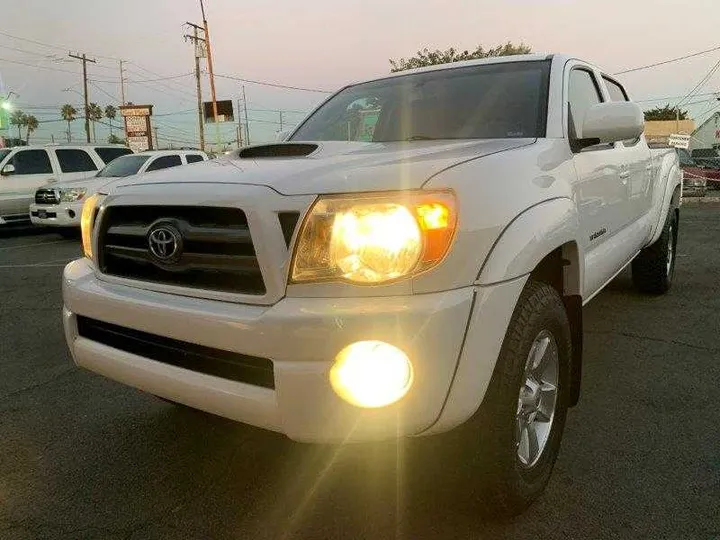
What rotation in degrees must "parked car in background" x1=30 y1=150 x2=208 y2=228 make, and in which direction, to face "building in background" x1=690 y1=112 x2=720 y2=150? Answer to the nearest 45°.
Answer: approximately 180°

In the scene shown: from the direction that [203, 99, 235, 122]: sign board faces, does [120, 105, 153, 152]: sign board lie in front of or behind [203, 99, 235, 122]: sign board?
in front

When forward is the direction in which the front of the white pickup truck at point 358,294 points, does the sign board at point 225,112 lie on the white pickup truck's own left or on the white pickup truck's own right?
on the white pickup truck's own right

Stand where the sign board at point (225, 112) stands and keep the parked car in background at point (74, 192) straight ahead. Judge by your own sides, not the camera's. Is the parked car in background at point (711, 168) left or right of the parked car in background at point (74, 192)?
left

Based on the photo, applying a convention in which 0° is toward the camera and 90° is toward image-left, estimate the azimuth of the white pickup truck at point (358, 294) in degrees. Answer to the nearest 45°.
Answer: approximately 45°

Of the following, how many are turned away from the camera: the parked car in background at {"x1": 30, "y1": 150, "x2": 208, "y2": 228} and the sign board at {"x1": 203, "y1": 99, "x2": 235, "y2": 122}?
0

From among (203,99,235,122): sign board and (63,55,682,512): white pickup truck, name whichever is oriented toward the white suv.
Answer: the sign board

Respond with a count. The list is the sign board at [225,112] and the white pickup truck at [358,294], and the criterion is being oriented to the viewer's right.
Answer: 0

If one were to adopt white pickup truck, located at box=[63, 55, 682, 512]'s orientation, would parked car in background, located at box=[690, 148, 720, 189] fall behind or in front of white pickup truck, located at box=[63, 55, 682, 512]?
behind

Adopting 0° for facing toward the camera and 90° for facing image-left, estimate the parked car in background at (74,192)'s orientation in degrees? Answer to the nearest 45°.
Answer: approximately 45°

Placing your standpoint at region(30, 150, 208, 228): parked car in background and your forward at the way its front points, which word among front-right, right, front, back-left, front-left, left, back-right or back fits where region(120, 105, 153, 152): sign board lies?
back-right

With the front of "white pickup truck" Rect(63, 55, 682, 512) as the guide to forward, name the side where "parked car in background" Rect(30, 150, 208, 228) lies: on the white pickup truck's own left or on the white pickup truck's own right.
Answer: on the white pickup truck's own right

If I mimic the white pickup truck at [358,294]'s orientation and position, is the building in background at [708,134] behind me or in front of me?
behind

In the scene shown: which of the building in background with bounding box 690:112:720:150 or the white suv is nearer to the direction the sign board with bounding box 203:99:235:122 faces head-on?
the white suv
